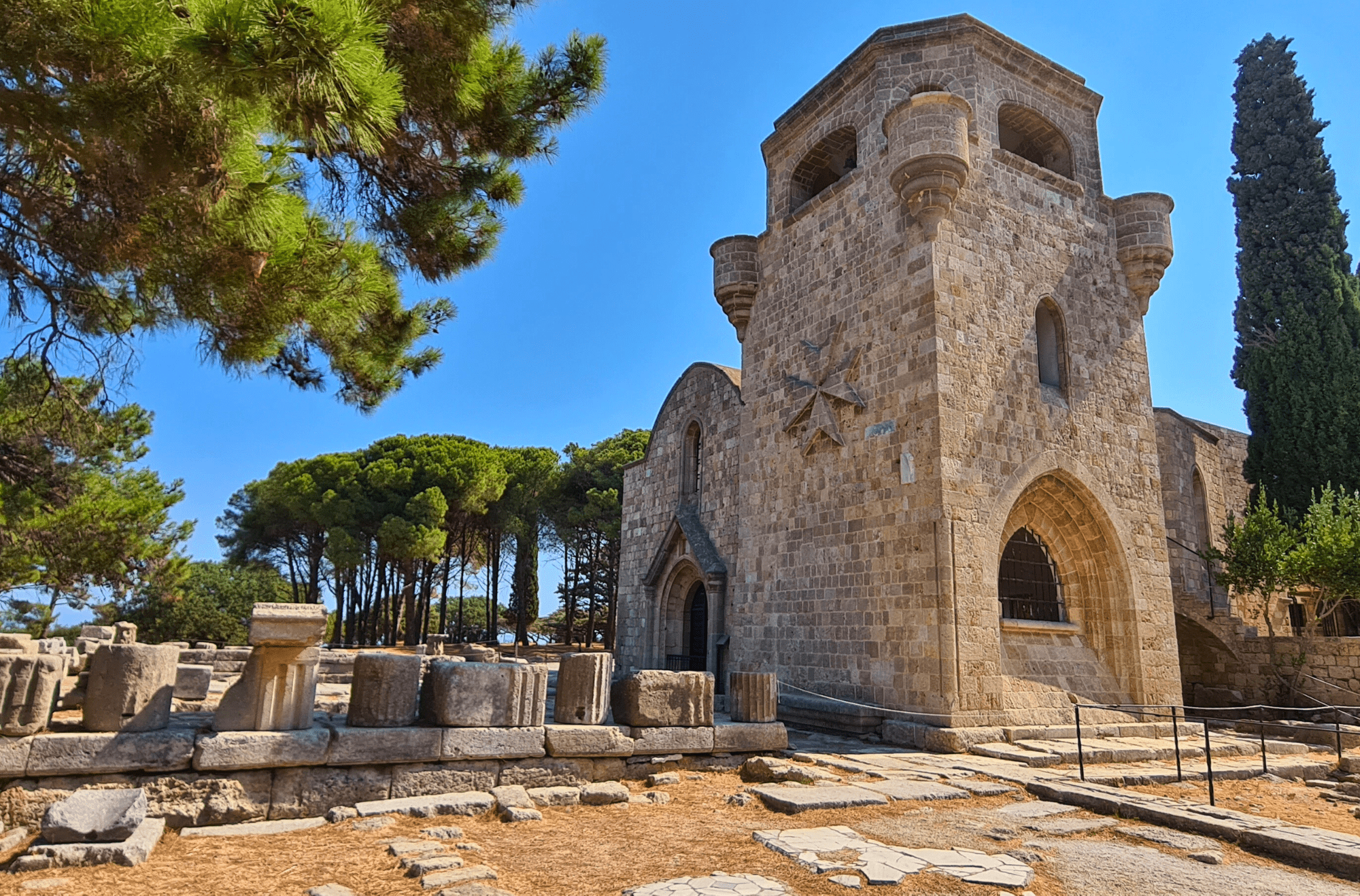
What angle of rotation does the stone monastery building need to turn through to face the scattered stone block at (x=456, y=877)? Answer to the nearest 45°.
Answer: approximately 45° to its left

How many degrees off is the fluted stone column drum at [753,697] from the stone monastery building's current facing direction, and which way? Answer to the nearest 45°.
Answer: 0° — it already faces it

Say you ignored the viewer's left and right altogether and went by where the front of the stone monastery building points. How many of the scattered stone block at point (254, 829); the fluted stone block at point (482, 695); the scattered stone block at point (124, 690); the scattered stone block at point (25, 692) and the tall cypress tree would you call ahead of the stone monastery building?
4

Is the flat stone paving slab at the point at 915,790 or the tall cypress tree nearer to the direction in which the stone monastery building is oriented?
the flat stone paving slab

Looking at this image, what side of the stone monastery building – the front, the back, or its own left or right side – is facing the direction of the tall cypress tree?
back

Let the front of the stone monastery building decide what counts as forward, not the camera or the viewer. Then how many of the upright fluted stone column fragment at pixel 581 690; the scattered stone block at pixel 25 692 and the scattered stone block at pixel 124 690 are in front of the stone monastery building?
3

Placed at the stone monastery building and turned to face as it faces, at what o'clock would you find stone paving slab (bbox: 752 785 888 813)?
The stone paving slab is roughly at 11 o'clock from the stone monastery building.

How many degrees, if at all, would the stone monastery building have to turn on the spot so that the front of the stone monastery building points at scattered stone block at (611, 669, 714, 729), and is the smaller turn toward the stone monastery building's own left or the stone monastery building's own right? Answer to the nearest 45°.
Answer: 0° — it already faces it

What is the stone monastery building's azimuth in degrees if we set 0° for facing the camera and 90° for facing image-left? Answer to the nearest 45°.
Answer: approximately 45°

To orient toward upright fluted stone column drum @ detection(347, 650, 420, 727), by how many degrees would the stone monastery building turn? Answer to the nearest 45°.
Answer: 0° — it already faces it
